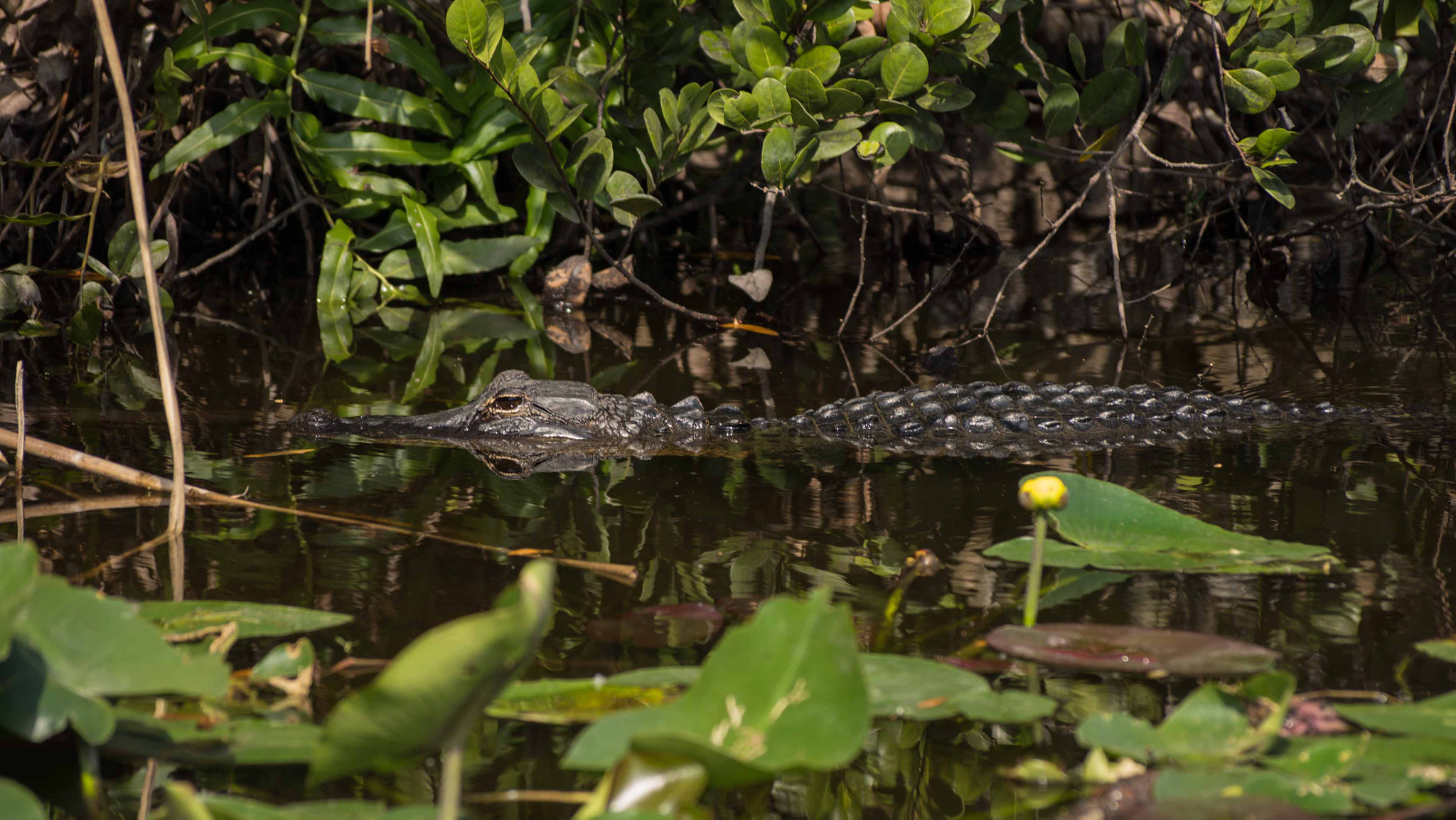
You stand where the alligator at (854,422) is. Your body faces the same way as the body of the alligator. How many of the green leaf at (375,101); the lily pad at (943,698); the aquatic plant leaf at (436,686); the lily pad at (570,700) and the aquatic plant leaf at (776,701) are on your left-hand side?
4

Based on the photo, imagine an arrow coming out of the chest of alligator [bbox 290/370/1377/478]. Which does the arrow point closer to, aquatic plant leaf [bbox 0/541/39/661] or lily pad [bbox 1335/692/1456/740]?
the aquatic plant leaf

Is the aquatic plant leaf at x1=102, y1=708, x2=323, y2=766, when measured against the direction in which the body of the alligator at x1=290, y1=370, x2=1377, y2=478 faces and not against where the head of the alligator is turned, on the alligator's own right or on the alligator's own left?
on the alligator's own left

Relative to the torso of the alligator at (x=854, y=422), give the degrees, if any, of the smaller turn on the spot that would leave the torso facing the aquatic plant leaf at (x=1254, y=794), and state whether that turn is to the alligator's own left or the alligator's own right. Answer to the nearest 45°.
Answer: approximately 90° to the alligator's own left

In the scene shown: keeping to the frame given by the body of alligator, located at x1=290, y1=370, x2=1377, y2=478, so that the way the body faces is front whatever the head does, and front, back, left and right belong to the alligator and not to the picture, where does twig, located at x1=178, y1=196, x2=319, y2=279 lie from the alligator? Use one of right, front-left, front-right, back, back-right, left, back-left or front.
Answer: front-right

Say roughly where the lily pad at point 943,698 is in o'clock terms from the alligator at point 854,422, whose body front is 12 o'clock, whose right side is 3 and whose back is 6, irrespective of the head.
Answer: The lily pad is roughly at 9 o'clock from the alligator.

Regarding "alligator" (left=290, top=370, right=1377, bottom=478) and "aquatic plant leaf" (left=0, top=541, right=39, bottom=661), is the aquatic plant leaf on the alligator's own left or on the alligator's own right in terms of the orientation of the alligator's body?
on the alligator's own left

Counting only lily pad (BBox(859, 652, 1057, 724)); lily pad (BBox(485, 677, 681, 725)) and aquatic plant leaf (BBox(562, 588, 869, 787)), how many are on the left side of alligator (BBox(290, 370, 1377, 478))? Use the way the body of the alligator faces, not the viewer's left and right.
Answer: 3

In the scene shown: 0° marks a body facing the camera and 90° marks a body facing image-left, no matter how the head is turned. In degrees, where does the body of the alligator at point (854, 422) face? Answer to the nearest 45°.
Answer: approximately 90°

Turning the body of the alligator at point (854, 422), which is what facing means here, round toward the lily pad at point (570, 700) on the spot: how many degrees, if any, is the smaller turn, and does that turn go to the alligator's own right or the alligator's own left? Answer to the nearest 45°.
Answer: approximately 90° to the alligator's own left

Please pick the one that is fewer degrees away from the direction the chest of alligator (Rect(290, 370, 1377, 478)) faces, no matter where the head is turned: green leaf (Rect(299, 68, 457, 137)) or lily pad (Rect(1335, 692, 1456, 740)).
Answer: the green leaf

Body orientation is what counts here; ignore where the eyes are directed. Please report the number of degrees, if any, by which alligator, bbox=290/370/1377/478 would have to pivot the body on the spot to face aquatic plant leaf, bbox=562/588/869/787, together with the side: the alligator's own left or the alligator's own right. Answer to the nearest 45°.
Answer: approximately 90° to the alligator's own left

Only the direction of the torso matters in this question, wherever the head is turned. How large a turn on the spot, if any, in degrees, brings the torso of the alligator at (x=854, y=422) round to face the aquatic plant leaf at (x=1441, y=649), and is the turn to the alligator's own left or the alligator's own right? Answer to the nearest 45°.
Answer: approximately 135° to the alligator's own left

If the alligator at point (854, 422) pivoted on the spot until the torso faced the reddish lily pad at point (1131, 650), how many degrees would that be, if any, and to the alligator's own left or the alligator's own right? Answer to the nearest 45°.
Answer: approximately 90° to the alligator's own left

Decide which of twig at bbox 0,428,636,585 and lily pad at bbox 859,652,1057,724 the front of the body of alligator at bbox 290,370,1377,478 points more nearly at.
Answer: the twig

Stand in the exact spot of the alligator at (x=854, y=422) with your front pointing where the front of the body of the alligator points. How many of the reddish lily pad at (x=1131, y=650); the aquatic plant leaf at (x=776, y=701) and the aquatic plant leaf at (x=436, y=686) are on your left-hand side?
3
